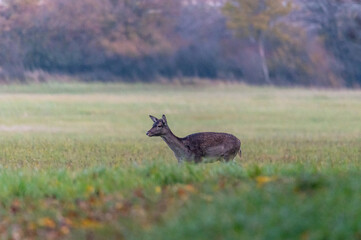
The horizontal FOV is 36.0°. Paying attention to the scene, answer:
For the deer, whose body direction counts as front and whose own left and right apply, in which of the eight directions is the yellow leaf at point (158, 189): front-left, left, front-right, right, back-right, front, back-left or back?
left

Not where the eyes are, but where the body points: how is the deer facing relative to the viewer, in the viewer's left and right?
facing to the left of the viewer

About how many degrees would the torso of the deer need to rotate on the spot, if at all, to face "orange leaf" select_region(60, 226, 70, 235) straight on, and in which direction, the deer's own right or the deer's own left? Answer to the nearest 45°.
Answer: approximately 90° to the deer's own left

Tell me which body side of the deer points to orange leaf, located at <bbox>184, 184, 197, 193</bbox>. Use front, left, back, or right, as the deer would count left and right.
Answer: left
